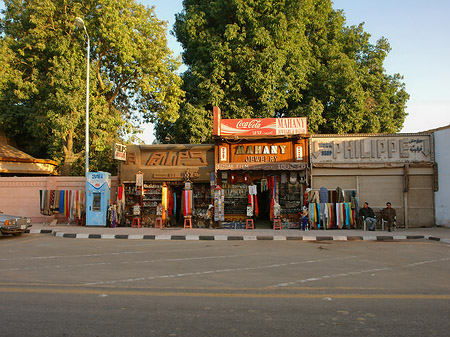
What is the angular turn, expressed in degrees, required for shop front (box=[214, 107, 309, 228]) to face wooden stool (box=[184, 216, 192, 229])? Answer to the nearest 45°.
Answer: approximately 90° to its right

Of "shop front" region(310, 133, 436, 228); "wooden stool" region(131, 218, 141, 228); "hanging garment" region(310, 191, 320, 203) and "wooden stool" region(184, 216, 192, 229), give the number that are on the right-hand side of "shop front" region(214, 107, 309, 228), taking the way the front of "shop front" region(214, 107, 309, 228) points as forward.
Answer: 2

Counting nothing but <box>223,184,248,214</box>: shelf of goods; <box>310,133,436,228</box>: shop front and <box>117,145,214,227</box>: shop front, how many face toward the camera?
3

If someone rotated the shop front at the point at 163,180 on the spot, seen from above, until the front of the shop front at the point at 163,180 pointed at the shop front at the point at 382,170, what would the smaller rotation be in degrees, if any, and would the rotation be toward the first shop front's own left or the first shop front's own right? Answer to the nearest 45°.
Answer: approximately 90° to the first shop front's own left

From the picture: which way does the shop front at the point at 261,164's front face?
toward the camera

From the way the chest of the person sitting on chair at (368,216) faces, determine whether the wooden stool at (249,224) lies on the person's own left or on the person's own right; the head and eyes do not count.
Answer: on the person's own right

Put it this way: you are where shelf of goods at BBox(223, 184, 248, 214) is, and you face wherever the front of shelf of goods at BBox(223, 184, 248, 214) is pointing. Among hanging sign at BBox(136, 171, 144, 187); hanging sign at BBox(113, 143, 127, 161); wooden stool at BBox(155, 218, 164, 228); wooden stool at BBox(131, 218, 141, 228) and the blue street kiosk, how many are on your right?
5

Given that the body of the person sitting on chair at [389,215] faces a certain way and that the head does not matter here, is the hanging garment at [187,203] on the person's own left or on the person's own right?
on the person's own right

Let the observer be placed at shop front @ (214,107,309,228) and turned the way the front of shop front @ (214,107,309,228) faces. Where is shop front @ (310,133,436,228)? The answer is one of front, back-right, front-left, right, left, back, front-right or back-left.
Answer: left

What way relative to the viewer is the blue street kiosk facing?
toward the camera

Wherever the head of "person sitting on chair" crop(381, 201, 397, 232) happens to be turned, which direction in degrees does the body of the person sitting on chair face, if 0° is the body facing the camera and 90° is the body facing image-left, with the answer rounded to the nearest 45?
approximately 0°

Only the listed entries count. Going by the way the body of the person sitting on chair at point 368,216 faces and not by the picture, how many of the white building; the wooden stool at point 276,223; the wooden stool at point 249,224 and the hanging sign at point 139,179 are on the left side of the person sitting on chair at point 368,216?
1
